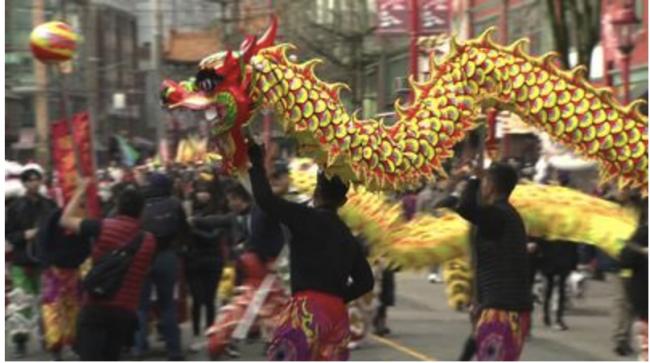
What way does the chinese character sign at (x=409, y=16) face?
toward the camera

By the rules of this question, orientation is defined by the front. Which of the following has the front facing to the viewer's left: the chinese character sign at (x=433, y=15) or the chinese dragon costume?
the chinese dragon costume

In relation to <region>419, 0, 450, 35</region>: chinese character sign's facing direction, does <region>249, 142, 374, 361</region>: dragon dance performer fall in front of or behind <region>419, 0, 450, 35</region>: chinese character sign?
in front

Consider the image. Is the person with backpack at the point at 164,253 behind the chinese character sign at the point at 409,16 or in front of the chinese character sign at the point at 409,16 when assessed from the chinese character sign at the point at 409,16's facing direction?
in front

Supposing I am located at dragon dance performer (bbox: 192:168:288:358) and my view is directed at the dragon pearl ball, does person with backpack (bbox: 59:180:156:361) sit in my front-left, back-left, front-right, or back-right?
front-left

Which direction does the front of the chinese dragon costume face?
to the viewer's left

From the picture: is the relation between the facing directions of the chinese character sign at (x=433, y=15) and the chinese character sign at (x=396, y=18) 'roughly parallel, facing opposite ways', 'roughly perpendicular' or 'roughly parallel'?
roughly parallel

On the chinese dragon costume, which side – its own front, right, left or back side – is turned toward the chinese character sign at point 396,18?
right

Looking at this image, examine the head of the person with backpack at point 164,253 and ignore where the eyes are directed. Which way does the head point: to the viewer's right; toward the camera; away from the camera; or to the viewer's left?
away from the camera

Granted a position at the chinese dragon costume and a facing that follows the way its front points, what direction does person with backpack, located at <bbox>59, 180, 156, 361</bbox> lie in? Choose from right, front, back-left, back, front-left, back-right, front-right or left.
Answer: front

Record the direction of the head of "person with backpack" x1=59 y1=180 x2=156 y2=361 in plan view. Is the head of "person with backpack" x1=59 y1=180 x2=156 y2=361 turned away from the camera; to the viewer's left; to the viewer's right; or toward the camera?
away from the camera

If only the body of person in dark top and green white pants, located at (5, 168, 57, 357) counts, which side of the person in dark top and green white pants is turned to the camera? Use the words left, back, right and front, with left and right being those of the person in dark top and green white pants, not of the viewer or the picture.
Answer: front

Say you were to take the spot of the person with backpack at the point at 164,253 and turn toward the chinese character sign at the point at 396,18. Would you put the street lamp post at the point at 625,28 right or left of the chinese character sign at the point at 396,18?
right

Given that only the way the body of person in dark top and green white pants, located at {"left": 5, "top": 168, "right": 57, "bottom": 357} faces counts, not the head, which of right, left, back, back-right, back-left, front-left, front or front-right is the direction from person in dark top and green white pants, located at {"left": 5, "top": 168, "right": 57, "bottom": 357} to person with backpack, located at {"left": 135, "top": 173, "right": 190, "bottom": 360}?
front-left

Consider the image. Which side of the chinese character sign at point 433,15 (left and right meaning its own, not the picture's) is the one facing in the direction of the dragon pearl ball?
front

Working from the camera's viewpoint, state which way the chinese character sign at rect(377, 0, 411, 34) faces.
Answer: facing the viewer
